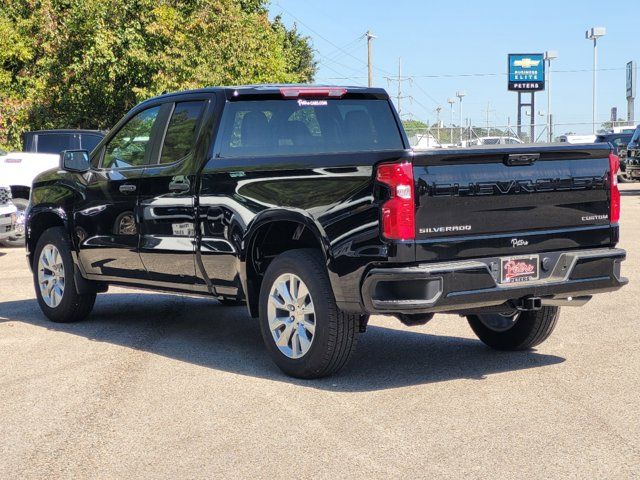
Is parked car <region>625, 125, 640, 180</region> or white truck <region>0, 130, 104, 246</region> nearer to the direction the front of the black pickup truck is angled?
the white truck

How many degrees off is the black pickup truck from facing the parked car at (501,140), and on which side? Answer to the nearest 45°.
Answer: approximately 45° to its right

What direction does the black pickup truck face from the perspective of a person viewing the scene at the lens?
facing away from the viewer and to the left of the viewer

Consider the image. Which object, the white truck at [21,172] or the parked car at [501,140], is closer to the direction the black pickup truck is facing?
the white truck

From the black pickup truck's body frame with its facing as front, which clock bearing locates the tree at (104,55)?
The tree is roughly at 1 o'clock from the black pickup truck.

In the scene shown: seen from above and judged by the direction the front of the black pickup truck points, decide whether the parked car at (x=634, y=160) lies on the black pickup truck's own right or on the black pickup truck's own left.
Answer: on the black pickup truck's own right
